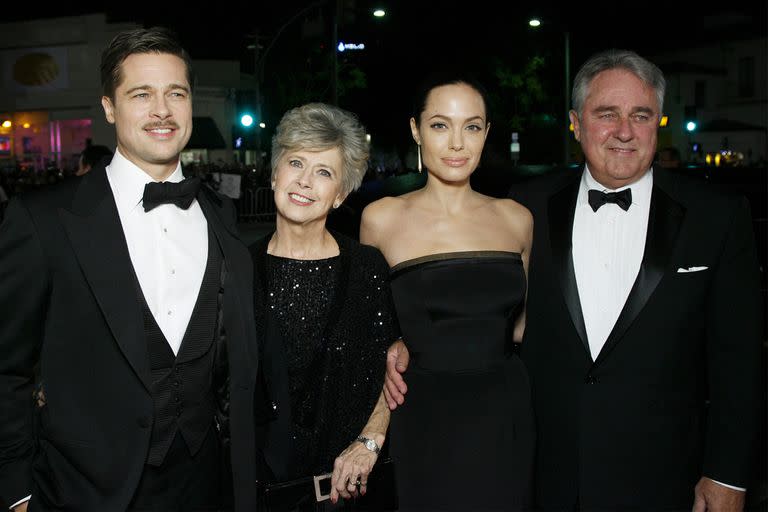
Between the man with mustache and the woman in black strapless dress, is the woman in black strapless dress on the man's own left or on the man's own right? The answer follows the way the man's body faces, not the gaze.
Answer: on the man's own left

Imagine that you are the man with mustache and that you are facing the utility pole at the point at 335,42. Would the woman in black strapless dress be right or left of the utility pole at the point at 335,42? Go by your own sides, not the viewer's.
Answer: right

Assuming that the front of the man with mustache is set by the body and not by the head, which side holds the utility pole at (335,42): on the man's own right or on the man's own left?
on the man's own left

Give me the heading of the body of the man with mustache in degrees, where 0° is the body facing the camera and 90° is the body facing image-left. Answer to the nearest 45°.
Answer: approximately 315°

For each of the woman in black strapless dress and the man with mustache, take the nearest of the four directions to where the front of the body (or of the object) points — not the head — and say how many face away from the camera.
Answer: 0

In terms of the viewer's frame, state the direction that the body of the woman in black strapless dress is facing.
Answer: toward the camera

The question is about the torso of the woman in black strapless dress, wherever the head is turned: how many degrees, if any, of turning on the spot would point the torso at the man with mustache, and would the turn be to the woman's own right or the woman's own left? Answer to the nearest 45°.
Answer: approximately 45° to the woman's own right

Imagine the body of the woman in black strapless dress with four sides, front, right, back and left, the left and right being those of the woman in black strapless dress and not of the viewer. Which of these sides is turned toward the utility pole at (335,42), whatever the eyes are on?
back

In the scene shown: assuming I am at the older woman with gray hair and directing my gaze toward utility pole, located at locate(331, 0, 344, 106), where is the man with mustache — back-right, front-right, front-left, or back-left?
back-left
